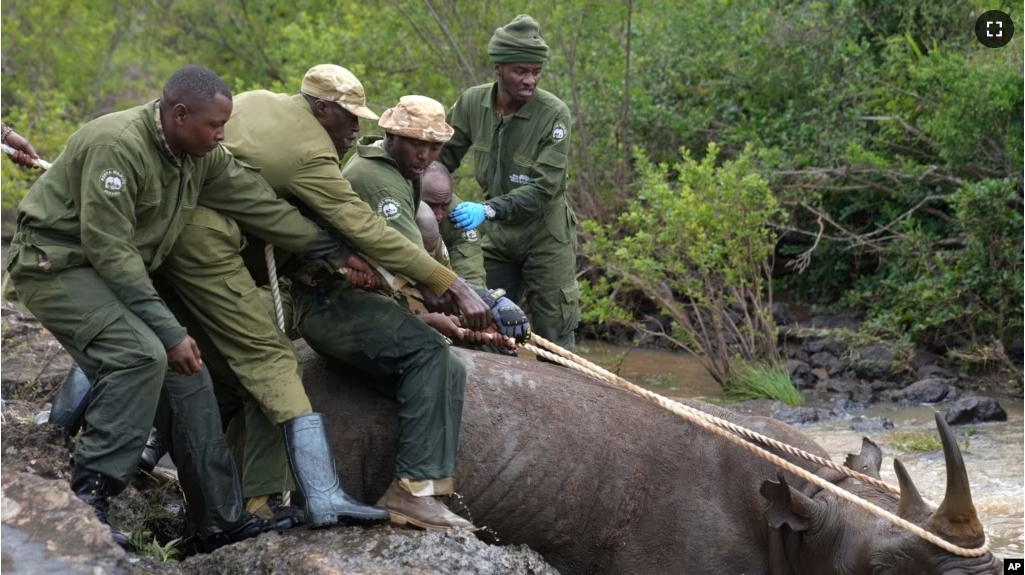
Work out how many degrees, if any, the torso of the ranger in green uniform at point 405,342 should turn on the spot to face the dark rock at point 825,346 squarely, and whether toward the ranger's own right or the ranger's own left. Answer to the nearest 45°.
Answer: approximately 45° to the ranger's own left

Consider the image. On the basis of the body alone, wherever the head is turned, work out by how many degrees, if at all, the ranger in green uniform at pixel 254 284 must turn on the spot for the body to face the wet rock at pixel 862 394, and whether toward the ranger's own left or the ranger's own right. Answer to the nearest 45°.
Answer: approximately 45° to the ranger's own left

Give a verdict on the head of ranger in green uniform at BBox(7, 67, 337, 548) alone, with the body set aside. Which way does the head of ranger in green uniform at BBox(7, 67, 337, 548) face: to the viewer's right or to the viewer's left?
to the viewer's right

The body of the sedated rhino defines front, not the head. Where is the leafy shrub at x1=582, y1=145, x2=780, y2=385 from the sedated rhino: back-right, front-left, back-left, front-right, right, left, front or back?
left

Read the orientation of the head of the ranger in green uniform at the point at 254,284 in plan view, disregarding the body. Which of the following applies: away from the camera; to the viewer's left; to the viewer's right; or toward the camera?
to the viewer's right

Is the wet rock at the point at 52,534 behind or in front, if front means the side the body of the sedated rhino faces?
behind

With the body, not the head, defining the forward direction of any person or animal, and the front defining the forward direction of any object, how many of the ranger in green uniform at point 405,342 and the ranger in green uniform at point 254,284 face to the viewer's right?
2

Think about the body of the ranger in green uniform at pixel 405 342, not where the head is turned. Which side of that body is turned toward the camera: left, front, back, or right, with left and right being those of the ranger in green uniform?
right

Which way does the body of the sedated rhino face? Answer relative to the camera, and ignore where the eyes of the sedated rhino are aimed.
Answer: to the viewer's right

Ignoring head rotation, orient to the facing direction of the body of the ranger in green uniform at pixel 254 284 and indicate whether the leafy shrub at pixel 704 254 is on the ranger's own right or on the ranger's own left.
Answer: on the ranger's own left

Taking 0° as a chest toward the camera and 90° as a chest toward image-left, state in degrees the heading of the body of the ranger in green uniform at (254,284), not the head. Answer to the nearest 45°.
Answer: approximately 270°

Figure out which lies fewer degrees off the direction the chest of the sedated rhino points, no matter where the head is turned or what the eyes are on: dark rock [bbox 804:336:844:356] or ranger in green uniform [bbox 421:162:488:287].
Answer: the dark rock
